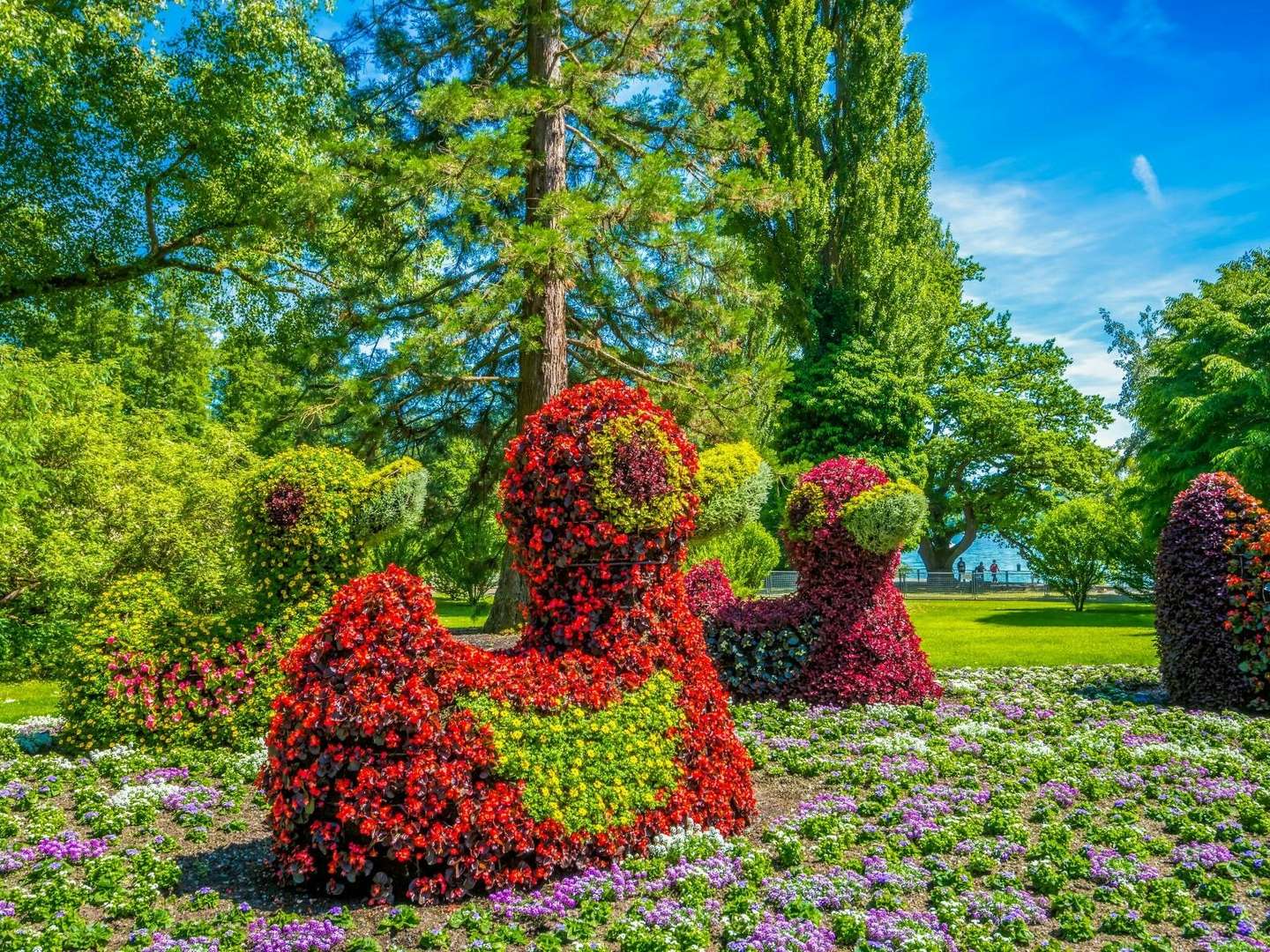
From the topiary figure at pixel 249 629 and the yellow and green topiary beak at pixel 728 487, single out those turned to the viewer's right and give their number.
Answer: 2

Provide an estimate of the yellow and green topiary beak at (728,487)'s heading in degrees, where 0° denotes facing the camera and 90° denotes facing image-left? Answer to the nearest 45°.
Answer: approximately 270°

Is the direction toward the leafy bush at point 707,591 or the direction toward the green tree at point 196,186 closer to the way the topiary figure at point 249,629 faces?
the leafy bush

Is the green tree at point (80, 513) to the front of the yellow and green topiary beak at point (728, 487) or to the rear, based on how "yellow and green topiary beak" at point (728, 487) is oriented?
to the rear

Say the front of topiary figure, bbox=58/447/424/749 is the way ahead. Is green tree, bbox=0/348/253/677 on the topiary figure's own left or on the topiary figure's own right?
on the topiary figure's own left

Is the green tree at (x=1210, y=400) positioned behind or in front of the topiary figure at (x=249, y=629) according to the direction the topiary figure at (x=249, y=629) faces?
in front

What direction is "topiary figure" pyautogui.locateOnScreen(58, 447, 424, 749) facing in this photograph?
to the viewer's right

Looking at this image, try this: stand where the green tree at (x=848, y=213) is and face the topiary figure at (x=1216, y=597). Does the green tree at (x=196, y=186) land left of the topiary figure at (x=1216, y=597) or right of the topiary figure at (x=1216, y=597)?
right

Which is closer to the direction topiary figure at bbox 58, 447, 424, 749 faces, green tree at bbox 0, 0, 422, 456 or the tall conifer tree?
the tall conifer tree

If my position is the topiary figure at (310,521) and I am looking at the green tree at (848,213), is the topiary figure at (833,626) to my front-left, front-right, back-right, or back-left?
front-right

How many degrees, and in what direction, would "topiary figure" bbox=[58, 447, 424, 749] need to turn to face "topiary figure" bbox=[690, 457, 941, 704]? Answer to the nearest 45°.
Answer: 0° — it already faces it
